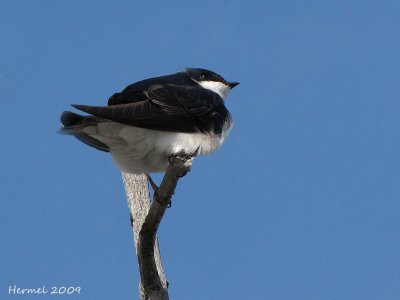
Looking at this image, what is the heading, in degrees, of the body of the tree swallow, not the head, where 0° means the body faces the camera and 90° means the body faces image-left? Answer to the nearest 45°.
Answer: approximately 270°
